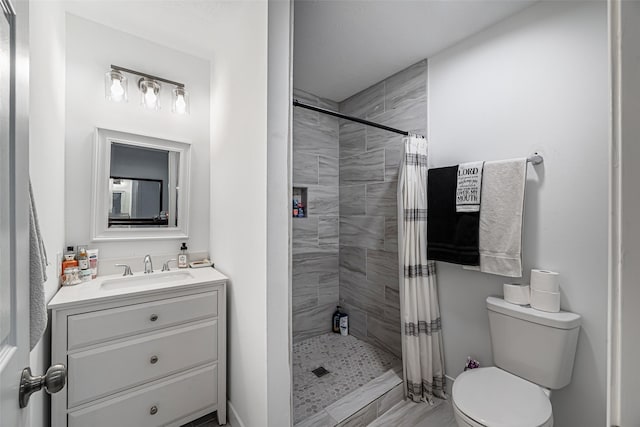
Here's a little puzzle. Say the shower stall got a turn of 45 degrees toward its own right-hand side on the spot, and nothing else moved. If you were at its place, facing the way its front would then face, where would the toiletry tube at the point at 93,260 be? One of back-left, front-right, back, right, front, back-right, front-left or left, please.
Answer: front-right

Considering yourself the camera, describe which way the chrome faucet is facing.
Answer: facing the viewer

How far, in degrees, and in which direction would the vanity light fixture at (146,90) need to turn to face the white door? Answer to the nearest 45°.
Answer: approximately 45° to its right

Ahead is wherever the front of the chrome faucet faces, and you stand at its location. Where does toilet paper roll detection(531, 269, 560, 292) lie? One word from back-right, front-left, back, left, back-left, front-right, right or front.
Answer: front-left

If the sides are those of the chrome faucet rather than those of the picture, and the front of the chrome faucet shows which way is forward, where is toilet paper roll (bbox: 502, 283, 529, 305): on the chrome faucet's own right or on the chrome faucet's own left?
on the chrome faucet's own left

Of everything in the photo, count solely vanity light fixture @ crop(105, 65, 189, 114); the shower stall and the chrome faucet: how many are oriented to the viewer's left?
0

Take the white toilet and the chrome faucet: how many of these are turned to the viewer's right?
0

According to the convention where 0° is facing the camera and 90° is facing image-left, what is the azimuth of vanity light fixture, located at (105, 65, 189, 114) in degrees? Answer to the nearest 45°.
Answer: approximately 315°

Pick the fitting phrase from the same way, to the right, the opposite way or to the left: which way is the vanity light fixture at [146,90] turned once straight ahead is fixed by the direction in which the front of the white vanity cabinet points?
the same way

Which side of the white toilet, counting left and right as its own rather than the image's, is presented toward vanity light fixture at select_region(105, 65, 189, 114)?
right

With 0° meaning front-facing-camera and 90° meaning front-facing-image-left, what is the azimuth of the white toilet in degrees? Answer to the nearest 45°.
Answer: approximately 45°

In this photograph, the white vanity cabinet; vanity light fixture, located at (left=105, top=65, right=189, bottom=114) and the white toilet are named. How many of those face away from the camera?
0

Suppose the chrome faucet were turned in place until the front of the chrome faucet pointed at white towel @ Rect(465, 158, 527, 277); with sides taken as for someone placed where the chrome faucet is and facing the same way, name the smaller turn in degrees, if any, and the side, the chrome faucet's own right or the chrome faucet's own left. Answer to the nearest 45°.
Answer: approximately 45° to the chrome faucet's own left

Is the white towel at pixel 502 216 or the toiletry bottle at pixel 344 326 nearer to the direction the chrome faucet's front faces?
the white towel

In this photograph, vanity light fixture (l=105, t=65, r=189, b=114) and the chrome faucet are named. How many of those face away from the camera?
0

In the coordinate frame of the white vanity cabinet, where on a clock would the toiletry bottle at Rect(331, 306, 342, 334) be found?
The toiletry bottle is roughly at 10 o'clock from the white vanity cabinet.

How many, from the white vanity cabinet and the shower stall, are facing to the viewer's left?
0

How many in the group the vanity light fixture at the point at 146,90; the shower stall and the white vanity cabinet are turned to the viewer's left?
0

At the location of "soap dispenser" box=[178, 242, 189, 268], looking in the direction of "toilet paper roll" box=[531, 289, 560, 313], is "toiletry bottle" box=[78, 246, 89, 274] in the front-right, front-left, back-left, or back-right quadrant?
back-right

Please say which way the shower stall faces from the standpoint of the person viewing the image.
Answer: facing the viewer and to the right of the viewer

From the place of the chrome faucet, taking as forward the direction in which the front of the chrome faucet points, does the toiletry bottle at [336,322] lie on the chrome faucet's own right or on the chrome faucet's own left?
on the chrome faucet's own left
